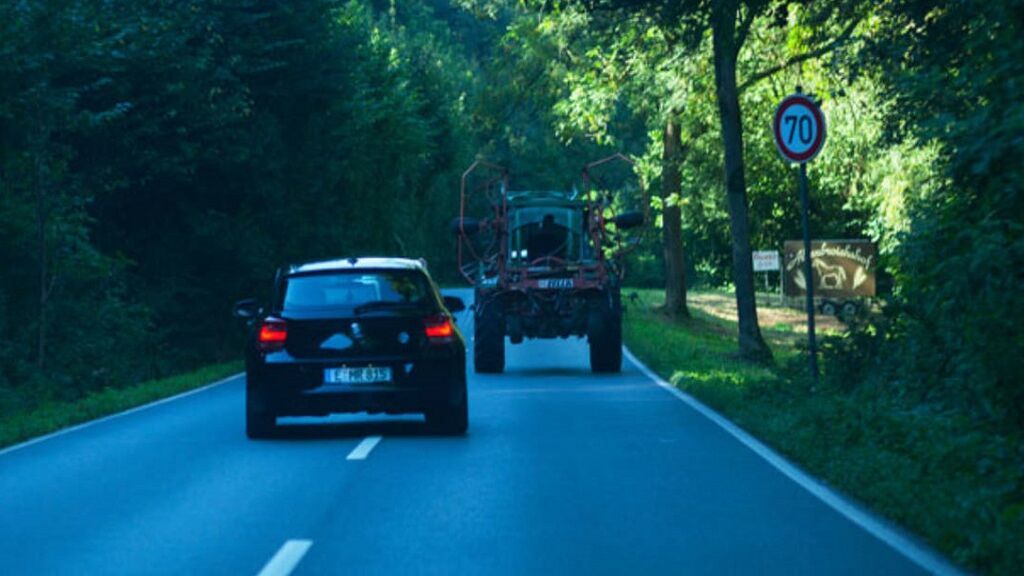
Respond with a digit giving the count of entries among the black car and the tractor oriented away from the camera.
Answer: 2

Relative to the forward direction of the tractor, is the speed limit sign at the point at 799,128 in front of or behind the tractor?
behind

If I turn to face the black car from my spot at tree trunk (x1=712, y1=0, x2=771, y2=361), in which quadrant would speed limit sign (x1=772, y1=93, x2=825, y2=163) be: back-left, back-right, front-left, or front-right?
front-left

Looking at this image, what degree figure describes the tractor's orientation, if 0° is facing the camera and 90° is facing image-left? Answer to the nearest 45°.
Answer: approximately 180°

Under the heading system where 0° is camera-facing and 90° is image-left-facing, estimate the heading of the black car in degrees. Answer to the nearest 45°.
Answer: approximately 180°

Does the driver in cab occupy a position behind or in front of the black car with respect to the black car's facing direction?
in front

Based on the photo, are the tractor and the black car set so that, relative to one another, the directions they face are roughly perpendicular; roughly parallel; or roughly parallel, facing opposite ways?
roughly parallel

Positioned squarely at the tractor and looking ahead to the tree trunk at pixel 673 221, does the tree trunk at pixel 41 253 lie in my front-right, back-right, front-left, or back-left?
back-left

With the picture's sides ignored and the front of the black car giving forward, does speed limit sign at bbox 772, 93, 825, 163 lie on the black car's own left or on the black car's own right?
on the black car's own right

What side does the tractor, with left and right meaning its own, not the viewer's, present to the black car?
back
